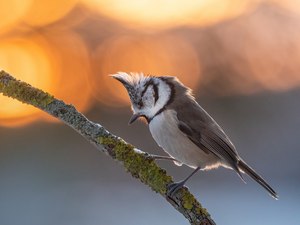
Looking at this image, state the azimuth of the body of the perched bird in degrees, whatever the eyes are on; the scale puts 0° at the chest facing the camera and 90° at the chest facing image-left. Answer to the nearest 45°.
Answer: approximately 90°
